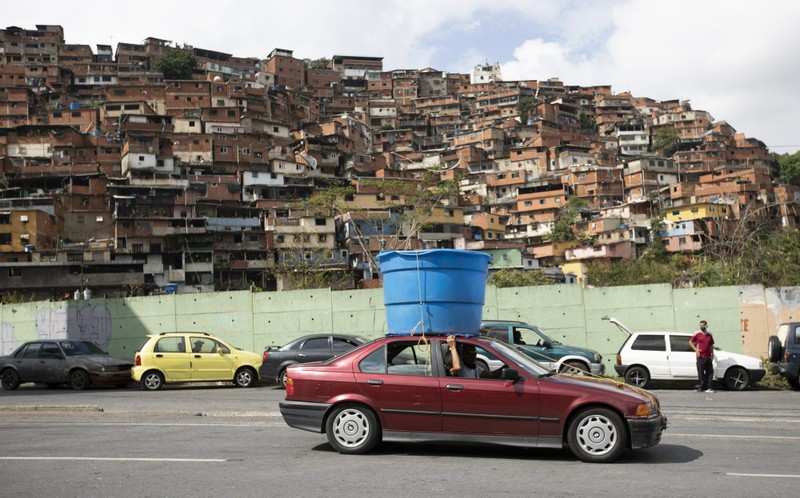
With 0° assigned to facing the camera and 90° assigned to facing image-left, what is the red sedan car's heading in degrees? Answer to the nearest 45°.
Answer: approximately 270°

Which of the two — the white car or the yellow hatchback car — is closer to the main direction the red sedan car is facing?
the white car

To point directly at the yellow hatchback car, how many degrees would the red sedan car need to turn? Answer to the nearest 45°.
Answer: approximately 135° to its left

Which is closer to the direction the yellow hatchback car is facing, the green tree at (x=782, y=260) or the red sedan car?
the green tree

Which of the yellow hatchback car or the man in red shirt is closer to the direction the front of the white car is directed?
the man in red shirt

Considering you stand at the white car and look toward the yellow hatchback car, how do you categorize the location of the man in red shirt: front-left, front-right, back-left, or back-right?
back-left

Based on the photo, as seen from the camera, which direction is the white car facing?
to the viewer's right

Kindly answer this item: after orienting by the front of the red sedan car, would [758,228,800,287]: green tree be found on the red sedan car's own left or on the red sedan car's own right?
on the red sedan car's own left

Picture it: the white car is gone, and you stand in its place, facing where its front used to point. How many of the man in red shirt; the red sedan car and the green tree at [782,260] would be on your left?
1
